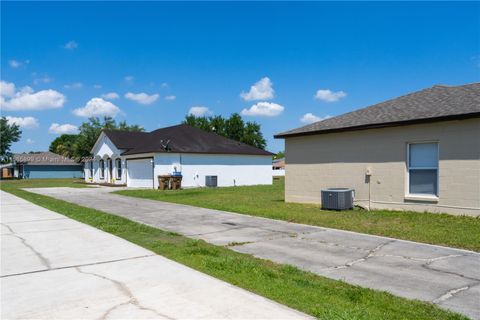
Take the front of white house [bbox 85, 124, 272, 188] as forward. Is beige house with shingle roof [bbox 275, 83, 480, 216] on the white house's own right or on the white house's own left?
on the white house's own left

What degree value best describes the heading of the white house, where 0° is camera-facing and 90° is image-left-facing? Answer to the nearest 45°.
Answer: approximately 45°

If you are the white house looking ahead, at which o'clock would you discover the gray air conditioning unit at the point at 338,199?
The gray air conditioning unit is roughly at 10 o'clock from the white house.
